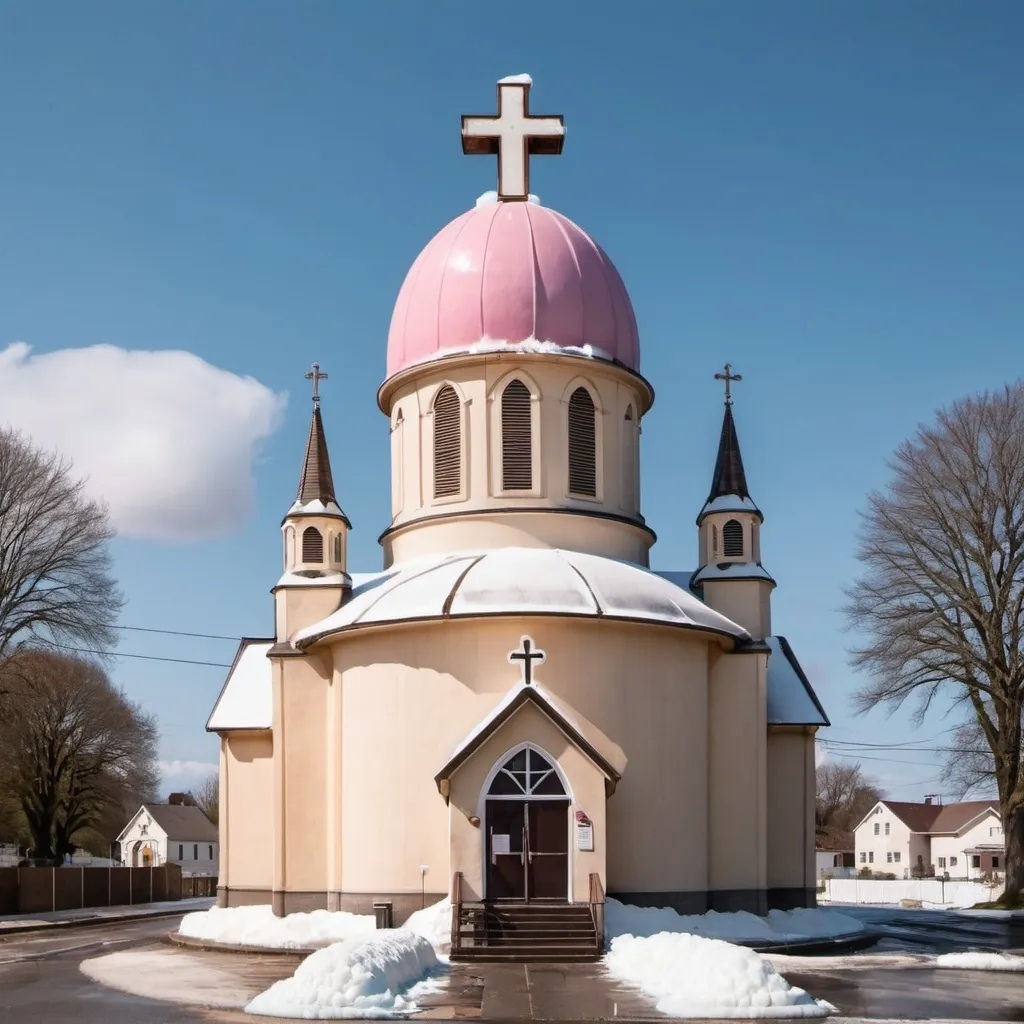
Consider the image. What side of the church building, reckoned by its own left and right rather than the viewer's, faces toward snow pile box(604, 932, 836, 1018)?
front

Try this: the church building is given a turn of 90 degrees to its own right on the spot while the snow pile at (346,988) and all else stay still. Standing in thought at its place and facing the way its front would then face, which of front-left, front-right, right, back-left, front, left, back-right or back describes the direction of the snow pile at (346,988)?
left

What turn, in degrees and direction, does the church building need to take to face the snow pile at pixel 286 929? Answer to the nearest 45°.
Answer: approximately 45° to its right

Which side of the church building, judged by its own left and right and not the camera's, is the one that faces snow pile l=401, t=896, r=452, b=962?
front

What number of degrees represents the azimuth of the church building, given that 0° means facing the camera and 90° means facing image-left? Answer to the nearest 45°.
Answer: approximately 0°
